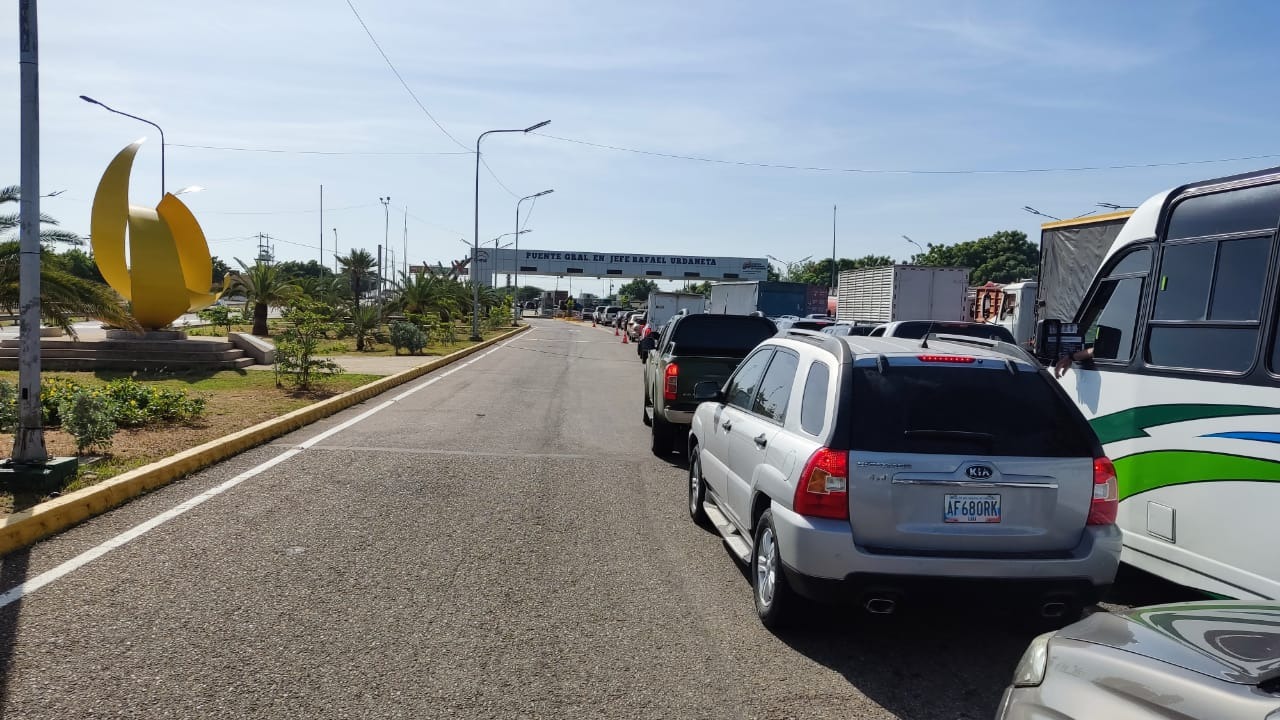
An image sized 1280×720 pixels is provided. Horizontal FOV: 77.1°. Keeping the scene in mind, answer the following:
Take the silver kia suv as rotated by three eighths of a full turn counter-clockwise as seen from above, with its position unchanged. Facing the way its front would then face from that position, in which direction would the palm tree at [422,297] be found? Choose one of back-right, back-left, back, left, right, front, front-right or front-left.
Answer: back-right

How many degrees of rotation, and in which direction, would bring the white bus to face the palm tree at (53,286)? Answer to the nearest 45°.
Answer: approximately 45° to its left

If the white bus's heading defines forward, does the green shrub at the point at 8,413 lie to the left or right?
on its left

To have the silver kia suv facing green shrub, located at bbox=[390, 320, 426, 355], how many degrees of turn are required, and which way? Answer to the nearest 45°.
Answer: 0° — it already faces it

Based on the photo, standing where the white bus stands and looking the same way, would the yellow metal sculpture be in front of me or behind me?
in front

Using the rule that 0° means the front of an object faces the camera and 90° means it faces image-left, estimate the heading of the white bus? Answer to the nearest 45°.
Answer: approximately 135°

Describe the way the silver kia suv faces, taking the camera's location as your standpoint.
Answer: facing away from the viewer and to the left of the viewer

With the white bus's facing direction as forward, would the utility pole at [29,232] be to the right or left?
on its left

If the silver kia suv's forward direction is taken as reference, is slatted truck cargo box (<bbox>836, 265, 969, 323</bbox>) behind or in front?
in front

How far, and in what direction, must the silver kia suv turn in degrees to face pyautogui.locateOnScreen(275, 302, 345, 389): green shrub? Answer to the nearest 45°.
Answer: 0° — it already faces it

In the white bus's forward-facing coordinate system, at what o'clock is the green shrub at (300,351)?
The green shrub is roughly at 11 o'clock from the white bus.

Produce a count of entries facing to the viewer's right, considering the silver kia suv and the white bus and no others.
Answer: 0

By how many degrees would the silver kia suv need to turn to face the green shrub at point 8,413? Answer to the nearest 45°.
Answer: approximately 45° to its left
